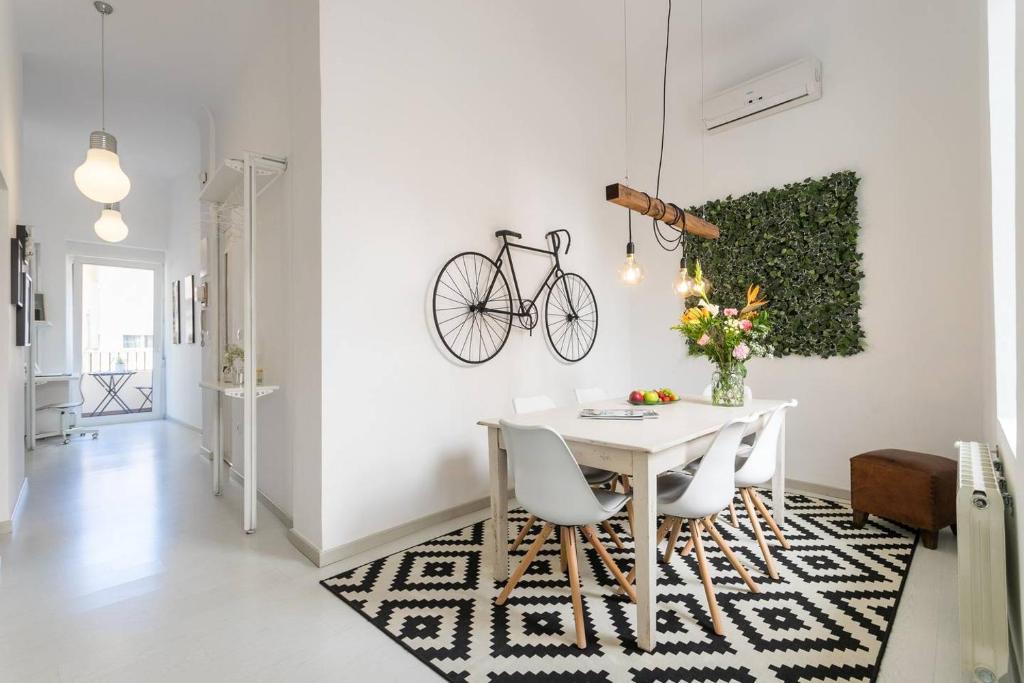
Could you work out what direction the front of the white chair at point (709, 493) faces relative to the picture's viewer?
facing away from the viewer and to the left of the viewer

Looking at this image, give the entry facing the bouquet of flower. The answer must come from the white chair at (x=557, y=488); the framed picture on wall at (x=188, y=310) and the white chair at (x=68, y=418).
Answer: the white chair at (x=557, y=488)

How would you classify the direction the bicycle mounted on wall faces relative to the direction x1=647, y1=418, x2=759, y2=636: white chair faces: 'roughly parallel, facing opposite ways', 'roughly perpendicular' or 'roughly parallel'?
roughly perpendicular

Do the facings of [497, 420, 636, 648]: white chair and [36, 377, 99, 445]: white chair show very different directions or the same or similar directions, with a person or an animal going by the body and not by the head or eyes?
very different directions

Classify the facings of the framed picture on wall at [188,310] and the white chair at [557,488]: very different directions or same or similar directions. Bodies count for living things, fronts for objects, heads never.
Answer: very different directions

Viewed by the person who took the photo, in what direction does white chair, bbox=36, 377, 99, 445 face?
facing to the left of the viewer

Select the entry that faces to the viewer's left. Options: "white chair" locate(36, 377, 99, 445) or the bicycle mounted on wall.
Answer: the white chair

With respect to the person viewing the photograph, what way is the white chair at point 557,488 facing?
facing away from the viewer and to the right of the viewer
